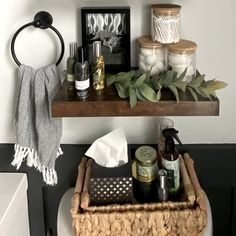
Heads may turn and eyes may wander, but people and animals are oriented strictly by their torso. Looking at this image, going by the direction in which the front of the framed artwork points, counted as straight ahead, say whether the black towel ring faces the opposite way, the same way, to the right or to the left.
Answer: the same way

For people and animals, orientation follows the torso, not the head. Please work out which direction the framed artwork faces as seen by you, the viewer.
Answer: facing the viewer

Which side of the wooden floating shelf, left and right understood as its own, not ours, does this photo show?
front

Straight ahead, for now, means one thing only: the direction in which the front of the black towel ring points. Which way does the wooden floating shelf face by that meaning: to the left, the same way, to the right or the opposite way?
the same way

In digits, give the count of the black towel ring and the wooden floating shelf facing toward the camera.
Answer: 2

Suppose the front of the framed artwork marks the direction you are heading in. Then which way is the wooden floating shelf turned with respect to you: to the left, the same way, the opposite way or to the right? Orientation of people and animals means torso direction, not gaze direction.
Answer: the same way

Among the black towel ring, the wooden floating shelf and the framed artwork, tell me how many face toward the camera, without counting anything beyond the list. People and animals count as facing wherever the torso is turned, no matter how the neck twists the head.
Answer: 3
